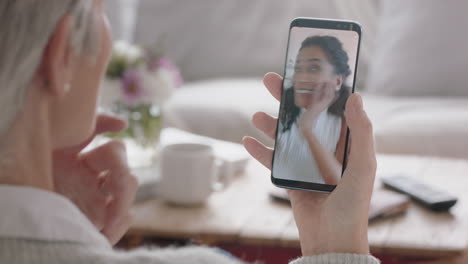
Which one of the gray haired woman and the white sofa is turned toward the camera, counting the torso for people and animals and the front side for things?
the white sofa

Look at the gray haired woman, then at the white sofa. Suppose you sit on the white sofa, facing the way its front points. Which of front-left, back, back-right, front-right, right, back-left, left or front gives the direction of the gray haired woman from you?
front

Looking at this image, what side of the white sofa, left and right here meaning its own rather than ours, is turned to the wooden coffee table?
front

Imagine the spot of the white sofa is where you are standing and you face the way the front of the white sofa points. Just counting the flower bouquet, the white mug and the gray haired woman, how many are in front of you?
3

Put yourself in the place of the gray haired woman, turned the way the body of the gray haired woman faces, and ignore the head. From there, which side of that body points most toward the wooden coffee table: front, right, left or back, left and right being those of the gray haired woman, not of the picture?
front

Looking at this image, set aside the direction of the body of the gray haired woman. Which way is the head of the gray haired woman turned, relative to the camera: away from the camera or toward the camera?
away from the camera

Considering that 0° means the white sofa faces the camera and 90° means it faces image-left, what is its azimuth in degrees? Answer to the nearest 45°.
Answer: approximately 0°

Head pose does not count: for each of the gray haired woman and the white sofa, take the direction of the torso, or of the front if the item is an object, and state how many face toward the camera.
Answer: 1

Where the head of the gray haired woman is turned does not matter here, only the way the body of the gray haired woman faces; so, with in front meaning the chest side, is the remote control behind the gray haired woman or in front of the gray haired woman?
in front

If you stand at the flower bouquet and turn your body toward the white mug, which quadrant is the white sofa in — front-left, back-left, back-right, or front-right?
back-left

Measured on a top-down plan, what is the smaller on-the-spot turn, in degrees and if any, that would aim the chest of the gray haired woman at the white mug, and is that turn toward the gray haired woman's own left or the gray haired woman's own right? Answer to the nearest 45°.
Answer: approximately 45° to the gray haired woman's own left

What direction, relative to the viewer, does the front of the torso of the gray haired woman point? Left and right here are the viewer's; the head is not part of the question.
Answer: facing away from the viewer and to the right of the viewer
